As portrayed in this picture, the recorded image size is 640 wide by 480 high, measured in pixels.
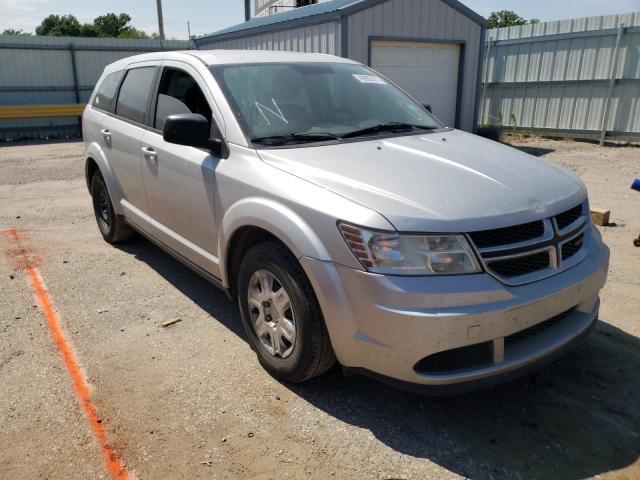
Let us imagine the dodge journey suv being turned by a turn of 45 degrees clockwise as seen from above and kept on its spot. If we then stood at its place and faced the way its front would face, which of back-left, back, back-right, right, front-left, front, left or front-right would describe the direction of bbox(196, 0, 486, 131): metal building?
back

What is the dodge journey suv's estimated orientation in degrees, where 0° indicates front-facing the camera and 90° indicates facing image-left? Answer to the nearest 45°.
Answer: approximately 315°

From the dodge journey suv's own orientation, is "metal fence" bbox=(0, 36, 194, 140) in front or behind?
behind
